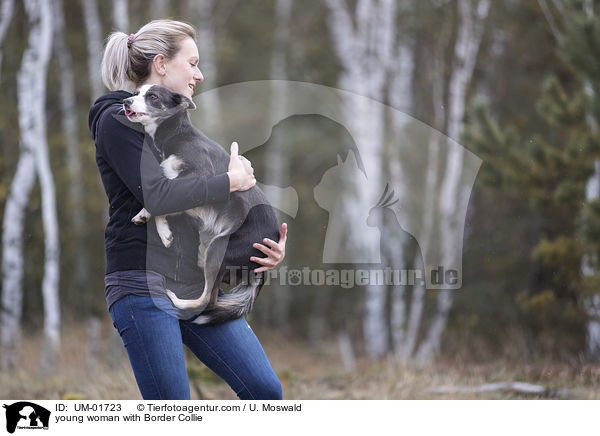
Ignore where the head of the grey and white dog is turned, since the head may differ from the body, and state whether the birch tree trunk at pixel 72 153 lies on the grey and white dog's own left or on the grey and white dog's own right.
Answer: on the grey and white dog's own right

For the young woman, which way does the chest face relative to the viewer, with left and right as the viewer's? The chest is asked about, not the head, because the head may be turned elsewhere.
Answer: facing to the right of the viewer

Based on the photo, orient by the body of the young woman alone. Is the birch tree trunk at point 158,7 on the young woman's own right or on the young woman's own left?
on the young woman's own left

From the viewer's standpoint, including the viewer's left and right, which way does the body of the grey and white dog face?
facing to the left of the viewer

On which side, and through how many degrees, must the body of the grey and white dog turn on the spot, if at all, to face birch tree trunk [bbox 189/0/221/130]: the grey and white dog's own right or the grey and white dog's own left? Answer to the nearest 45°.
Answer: approximately 90° to the grey and white dog's own right

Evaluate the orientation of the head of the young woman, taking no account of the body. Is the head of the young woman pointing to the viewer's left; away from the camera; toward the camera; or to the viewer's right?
to the viewer's right

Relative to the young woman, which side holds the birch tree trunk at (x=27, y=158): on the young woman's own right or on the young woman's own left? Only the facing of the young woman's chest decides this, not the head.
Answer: on the young woman's own left

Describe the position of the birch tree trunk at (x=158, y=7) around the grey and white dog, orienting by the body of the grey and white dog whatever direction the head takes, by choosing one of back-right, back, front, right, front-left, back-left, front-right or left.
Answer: right

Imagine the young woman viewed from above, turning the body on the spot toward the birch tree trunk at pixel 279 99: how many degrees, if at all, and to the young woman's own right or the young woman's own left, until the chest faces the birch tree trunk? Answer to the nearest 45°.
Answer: approximately 90° to the young woman's own left
